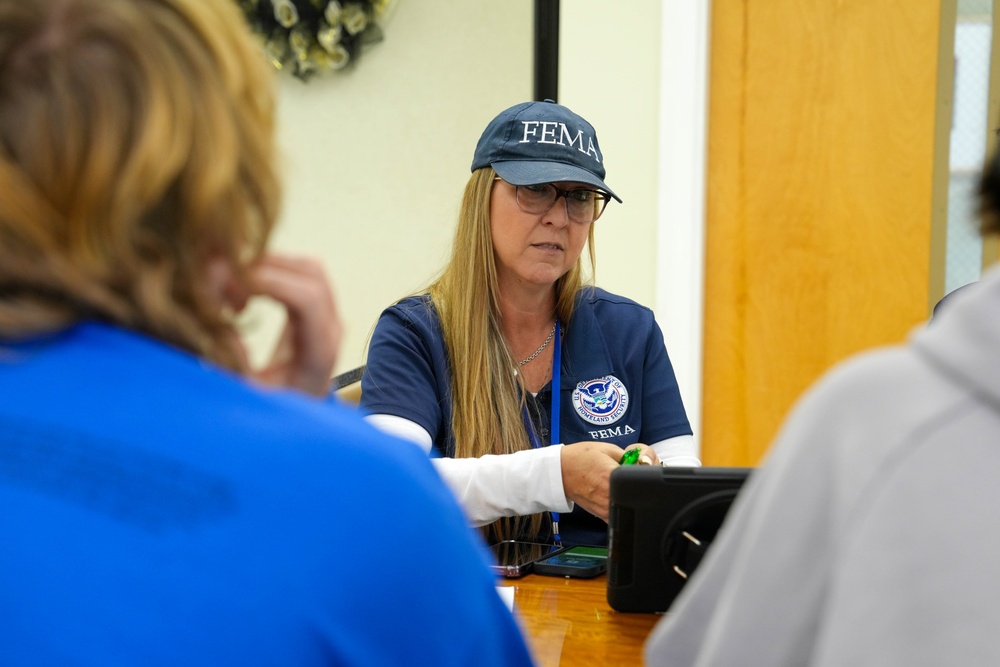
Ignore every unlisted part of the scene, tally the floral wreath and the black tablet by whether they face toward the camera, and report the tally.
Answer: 1

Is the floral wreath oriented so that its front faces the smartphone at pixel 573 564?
yes

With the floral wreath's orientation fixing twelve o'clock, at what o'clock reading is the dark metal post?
The dark metal post is roughly at 10 o'clock from the floral wreath.

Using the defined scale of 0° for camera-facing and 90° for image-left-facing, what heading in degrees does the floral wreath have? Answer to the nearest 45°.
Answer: approximately 0°

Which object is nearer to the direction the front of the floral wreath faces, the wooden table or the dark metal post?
the wooden table

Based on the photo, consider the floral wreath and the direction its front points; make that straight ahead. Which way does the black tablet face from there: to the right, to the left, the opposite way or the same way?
the opposite way

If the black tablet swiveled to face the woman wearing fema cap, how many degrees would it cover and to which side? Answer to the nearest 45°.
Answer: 0° — it already faces them

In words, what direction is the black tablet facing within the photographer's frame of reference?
facing away from the viewer
